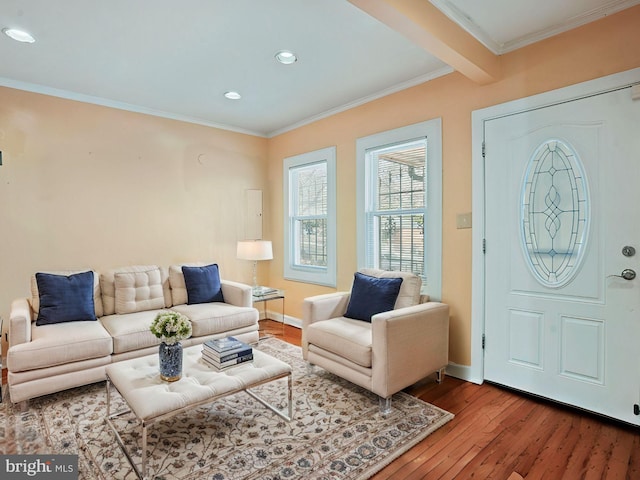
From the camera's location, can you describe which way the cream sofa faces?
facing the viewer and to the right of the viewer

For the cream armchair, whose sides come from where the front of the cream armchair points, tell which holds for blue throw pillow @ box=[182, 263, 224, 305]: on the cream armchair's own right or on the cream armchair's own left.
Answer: on the cream armchair's own right

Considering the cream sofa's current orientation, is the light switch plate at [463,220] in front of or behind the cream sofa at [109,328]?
in front

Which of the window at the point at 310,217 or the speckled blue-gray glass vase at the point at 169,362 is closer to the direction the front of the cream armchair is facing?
the speckled blue-gray glass vase

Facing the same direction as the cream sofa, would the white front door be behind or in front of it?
in front

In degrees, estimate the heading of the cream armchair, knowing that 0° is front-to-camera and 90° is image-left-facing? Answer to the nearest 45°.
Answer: approximately 45°

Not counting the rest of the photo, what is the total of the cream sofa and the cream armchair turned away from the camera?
0

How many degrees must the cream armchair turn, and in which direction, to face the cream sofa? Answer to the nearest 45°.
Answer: approximately 45° to its right

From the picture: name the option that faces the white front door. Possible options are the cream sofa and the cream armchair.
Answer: the cream sofa
